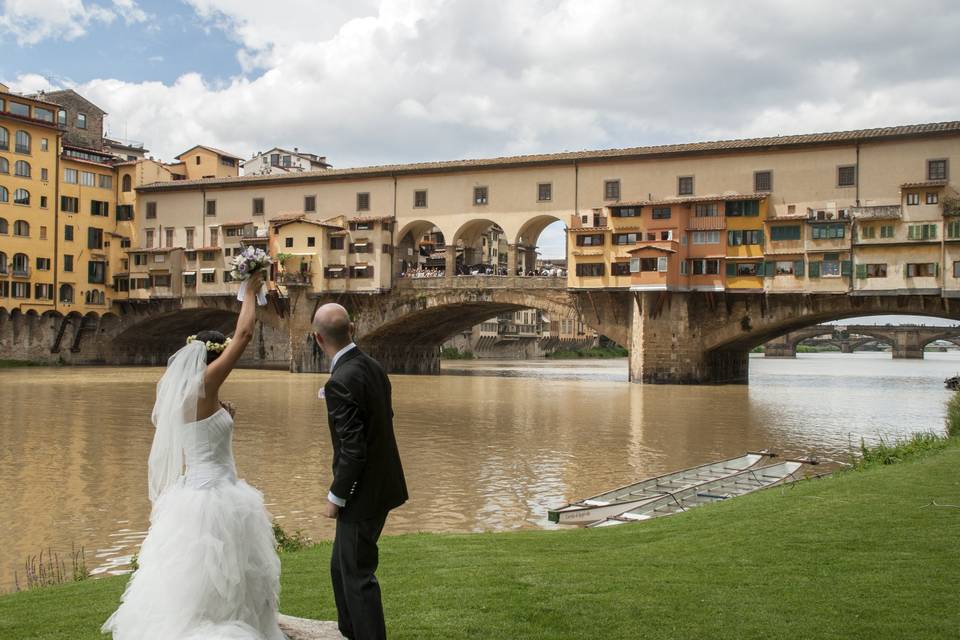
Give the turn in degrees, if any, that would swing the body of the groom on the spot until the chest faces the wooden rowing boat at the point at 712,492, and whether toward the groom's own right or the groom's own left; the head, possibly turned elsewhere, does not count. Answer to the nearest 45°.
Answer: approximately 90° to the groom's own right

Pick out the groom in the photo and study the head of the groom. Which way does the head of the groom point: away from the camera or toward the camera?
away from the camera

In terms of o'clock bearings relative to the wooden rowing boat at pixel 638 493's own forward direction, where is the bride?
The bride is roughly at 11 o'clock from the wooden rowing boat.

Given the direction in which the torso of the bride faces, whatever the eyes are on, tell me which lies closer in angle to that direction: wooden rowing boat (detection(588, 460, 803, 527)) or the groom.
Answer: the wooden rowing boat

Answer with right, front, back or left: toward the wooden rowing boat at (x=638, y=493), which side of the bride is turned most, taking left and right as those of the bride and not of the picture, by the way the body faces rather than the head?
front

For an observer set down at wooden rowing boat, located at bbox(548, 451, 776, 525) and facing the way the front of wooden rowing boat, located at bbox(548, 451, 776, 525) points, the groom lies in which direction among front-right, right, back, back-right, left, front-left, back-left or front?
front-left

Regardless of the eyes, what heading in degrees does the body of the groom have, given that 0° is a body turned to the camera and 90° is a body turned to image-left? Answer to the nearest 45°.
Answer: approximately 135°

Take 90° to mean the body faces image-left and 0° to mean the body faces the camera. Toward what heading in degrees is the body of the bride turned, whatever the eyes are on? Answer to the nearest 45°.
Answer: approximately 225°
